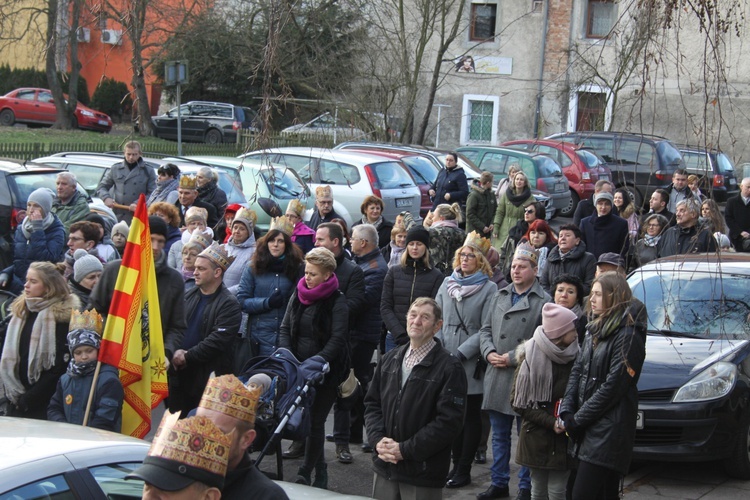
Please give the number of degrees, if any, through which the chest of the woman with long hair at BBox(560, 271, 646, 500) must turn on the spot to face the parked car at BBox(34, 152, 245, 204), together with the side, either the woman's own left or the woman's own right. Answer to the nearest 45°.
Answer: approximately 45° to the woman's own right

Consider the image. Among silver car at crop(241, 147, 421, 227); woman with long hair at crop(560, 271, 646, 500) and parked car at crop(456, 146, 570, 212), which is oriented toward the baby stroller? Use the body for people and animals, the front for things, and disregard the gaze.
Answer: the woman with long hair

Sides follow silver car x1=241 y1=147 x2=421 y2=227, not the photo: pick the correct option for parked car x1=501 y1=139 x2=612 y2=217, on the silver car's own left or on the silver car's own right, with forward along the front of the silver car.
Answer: on the silver car's own right

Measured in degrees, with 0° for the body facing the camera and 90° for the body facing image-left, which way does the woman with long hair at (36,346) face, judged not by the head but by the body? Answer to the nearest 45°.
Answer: approximately 45°

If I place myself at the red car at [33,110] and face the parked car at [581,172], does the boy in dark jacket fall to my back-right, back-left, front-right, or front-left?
front-right

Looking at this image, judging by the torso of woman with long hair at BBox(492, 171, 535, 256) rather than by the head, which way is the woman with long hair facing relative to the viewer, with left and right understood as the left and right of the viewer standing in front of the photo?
facing the viewer

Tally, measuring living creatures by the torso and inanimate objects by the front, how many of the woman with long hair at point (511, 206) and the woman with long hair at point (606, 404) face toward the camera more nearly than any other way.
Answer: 1

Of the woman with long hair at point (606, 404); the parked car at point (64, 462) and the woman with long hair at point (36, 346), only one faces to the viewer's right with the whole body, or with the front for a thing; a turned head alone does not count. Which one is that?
the parked car

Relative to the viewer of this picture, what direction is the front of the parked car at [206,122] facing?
facing to the left of the viewer

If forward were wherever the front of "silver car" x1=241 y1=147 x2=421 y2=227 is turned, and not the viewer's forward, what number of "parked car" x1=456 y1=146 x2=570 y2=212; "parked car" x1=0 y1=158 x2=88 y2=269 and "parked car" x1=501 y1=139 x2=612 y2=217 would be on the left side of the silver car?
1

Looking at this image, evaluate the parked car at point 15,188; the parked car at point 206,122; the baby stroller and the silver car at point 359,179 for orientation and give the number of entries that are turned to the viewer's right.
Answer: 0

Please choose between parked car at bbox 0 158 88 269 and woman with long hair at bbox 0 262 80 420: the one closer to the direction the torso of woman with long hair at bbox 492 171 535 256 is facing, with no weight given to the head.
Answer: the woman with long hair

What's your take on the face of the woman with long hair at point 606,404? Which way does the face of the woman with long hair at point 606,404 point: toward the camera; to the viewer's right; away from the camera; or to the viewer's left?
to the viewer's left

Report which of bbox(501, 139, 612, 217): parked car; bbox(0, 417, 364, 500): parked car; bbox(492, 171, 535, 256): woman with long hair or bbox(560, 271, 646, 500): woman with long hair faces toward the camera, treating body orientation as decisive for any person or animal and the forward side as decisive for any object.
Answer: bbox(492, 171, 535, 256): woman with long hair

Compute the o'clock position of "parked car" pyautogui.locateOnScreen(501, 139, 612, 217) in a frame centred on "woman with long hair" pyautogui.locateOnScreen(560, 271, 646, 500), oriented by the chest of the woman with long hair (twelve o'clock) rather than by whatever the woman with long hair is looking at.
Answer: The parked car is roughly at 3 o'clock from the woman with long hair.

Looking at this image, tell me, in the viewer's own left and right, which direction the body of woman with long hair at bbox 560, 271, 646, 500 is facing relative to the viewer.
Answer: facing to the left of the viewer

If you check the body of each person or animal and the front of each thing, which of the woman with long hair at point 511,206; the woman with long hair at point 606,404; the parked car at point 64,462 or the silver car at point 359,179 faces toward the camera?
the woman with long hair at point 511,206

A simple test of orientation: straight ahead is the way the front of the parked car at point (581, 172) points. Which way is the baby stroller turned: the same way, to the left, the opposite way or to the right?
to the left

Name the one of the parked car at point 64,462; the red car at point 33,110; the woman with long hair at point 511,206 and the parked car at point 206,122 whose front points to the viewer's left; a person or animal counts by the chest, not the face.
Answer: the parked car at point 206,122

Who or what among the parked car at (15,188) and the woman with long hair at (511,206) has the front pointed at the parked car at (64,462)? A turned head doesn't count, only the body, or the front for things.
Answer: the woman with long hair

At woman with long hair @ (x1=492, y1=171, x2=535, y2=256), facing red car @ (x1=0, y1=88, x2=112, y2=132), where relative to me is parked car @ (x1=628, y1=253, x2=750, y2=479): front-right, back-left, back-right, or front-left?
back-left
